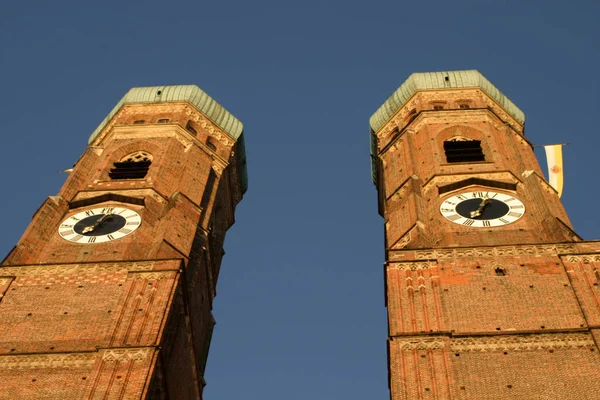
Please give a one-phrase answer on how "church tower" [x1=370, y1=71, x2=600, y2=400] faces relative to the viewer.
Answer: facing the viewer

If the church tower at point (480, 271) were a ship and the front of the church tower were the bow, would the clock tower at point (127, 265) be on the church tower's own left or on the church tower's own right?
on the church tower's own right
